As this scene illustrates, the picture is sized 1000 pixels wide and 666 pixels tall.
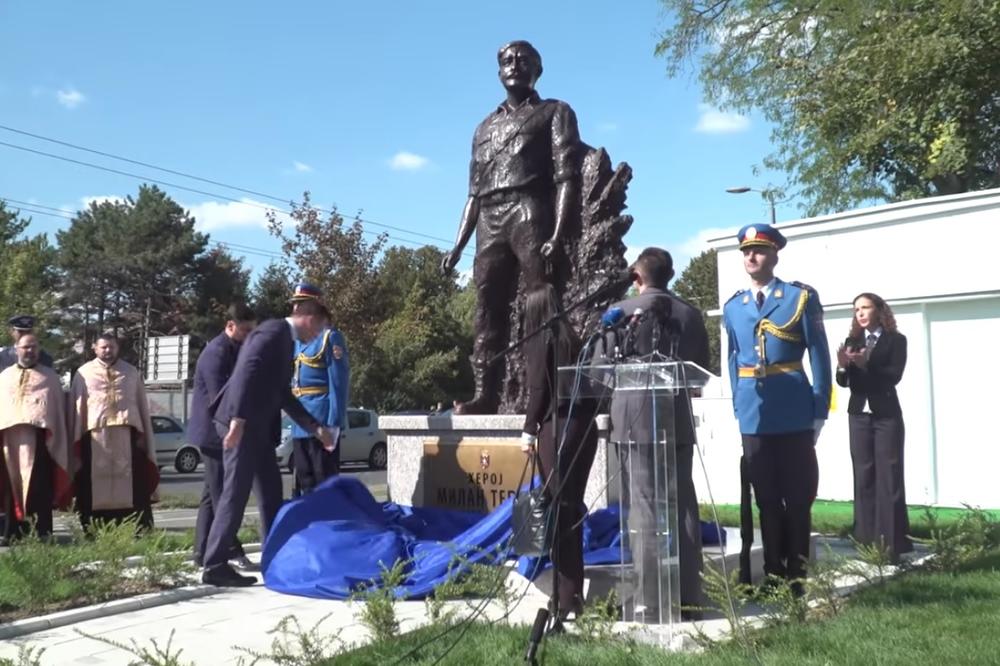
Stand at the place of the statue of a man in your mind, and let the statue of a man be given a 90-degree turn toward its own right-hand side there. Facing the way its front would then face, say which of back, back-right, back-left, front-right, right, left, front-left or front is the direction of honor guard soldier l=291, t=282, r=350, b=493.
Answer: front-left

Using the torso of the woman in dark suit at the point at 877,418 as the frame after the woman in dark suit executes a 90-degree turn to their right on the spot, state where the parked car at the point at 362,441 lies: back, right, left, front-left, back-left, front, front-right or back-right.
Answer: front

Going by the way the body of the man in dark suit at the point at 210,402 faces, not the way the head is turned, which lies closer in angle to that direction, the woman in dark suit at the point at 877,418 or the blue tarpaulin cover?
the woman in dark suit

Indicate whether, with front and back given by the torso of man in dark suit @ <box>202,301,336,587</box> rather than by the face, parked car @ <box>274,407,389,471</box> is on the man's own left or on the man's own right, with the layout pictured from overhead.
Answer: on the man's own left

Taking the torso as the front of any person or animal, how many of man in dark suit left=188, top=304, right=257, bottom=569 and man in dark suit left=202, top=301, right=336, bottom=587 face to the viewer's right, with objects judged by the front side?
2

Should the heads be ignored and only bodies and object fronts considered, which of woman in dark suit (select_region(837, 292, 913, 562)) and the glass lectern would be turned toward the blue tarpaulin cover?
the woman in dark suit

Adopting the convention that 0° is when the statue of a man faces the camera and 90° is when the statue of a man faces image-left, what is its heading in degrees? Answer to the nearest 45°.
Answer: approximately 45°

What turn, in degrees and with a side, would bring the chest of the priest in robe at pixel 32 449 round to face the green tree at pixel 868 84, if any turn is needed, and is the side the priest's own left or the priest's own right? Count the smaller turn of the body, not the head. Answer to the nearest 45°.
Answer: approximately 90° to the priest's own left

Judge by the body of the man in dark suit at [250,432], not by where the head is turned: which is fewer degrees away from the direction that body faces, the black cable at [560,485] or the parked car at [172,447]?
the black cable

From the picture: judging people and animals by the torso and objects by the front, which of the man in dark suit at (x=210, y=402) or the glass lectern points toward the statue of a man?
the man in dark suit

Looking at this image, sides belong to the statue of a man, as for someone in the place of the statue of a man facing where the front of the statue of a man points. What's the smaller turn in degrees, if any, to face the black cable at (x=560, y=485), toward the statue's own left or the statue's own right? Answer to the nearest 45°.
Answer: approximately 45° to the statue's own left

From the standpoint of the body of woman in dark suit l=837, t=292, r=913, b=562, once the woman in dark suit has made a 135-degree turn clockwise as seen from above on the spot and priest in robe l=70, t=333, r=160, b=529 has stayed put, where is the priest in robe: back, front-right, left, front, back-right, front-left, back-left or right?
left

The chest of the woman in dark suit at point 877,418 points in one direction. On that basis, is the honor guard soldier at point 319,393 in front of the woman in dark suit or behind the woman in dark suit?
in front

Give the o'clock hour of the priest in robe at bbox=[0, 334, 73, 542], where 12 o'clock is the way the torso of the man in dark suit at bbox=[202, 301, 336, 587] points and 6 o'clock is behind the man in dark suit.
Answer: The priest in robe is roughly at 8 o'clock from the man in dark suit.

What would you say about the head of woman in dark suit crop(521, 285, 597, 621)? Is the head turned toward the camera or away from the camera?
away from the camera

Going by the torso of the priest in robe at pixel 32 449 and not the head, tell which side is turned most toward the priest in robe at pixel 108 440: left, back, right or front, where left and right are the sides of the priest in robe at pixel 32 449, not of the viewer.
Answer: left
